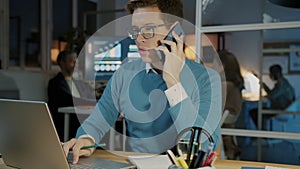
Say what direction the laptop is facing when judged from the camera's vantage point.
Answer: facing away from the viewer and to the right of the viewer

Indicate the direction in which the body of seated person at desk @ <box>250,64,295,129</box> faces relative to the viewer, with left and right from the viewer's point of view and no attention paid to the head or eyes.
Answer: facing to the left of the viewer

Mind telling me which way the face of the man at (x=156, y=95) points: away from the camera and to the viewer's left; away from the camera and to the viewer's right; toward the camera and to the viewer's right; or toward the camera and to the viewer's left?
toward the camera and to the viewer's left

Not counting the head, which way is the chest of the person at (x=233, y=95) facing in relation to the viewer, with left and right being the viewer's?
facing away from the viewer and to the right of the viewer

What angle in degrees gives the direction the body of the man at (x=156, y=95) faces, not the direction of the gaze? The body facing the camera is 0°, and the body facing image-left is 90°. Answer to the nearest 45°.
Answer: approximately 45°
